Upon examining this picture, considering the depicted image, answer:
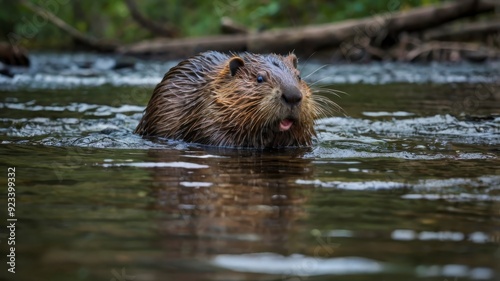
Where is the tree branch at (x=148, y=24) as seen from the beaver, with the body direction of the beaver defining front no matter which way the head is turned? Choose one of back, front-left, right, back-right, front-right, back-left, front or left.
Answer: back-left

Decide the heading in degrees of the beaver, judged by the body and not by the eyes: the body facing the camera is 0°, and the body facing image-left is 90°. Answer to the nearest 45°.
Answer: approximately 315°

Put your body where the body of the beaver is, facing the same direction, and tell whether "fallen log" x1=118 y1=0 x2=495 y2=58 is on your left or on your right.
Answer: on your left

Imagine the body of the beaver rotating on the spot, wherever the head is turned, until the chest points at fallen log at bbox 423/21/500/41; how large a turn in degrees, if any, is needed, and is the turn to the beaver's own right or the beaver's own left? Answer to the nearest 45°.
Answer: approximately 90° to the beaver's own left
